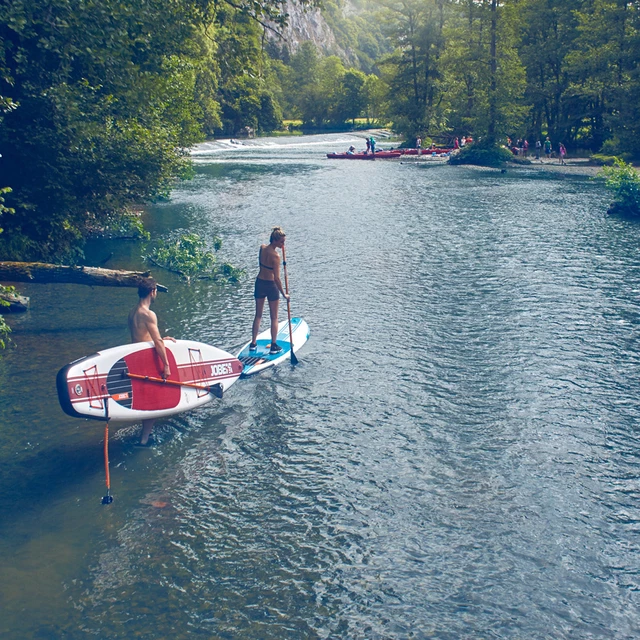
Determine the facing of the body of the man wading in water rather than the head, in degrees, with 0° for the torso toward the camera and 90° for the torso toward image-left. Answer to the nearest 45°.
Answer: approximately 225°

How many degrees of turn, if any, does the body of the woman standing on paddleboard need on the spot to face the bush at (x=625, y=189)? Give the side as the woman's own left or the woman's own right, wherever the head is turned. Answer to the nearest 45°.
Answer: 0° — they already face it

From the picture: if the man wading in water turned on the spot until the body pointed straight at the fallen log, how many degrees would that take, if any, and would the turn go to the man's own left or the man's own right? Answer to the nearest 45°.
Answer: approximately 45° to the man's own left

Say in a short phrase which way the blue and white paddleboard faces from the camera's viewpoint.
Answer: facing away from the viewer and to the right of the viewer

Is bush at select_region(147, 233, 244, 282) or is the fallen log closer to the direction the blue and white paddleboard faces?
the bush

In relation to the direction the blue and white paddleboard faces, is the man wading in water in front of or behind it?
behind

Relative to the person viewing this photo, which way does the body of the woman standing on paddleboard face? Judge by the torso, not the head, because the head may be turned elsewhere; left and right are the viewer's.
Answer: facing away from the viewer and to the right of the viewer

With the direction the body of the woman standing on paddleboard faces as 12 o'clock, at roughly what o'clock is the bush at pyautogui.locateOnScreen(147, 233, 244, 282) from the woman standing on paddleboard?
The bush is roughly at 10 o'clock from the woman standing on paddleboard.

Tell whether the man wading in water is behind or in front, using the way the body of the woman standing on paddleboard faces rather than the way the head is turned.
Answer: behind
